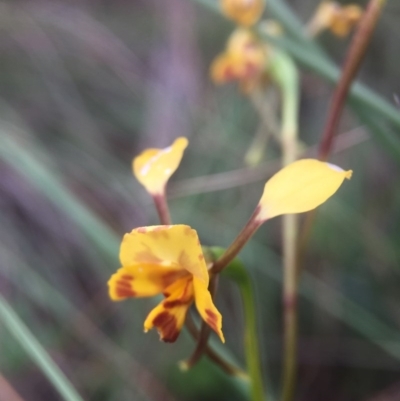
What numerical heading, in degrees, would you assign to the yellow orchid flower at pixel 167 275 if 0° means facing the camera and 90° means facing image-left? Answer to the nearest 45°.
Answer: approximately 45°
